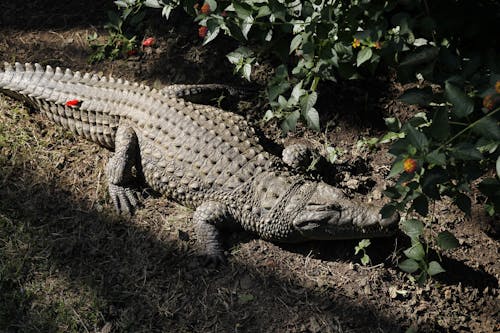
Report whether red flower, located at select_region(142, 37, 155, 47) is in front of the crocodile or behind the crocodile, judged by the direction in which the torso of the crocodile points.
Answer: behind

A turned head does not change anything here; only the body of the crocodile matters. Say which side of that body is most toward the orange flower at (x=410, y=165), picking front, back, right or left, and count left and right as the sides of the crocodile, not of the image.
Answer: front

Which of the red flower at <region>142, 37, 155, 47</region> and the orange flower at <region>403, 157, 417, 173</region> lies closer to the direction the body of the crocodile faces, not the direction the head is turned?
the orange flower

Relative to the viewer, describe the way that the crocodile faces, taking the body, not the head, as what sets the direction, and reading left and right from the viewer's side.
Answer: facing the viewer and to the right of the viewer

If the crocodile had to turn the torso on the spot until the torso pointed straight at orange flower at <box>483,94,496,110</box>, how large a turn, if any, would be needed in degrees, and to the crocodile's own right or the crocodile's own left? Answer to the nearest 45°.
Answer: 0° — it already faces it
